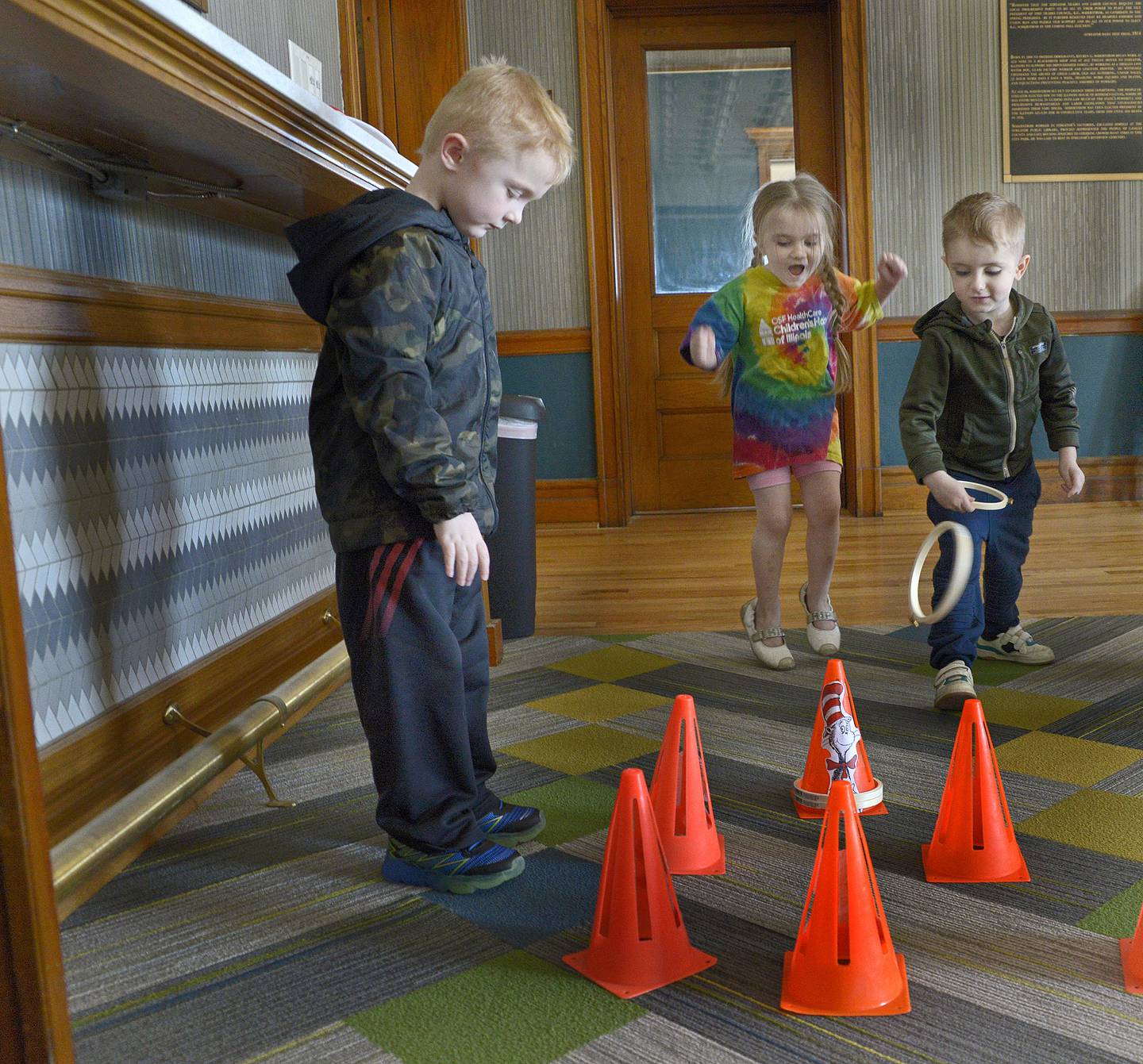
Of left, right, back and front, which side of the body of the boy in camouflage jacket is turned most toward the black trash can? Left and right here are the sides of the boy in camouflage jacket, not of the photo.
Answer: left

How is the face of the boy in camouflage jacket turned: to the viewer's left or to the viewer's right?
to the viewer's right

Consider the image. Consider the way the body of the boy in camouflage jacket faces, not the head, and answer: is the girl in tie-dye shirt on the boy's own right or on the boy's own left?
on the boy's own left

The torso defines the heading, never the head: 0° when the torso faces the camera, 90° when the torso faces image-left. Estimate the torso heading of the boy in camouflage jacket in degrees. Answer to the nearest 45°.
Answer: approximately 270°

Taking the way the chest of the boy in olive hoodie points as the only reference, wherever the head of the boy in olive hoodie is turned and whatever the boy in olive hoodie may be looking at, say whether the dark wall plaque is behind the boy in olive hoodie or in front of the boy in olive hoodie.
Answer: behind

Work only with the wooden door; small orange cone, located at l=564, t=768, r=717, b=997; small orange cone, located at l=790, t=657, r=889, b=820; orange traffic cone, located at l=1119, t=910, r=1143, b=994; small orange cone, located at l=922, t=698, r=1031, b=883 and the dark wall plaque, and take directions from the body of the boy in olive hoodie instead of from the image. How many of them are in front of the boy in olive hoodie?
4
